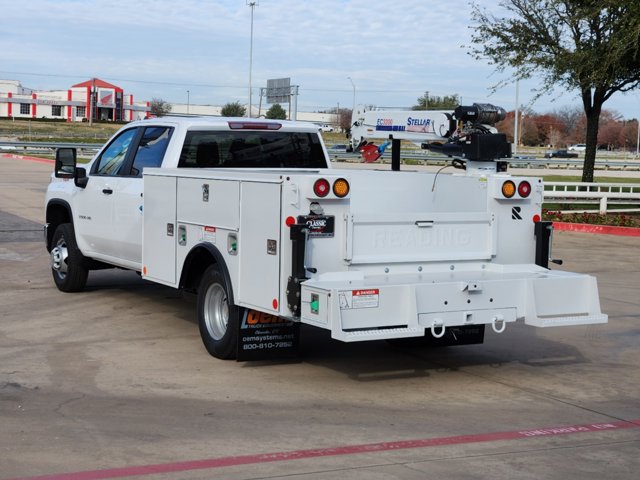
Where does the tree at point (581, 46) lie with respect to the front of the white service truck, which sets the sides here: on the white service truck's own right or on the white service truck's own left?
on the white service truck's own right

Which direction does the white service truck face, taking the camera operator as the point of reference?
facing away from the viewer and to the left of the viewer
